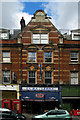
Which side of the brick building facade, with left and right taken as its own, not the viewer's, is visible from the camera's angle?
front
